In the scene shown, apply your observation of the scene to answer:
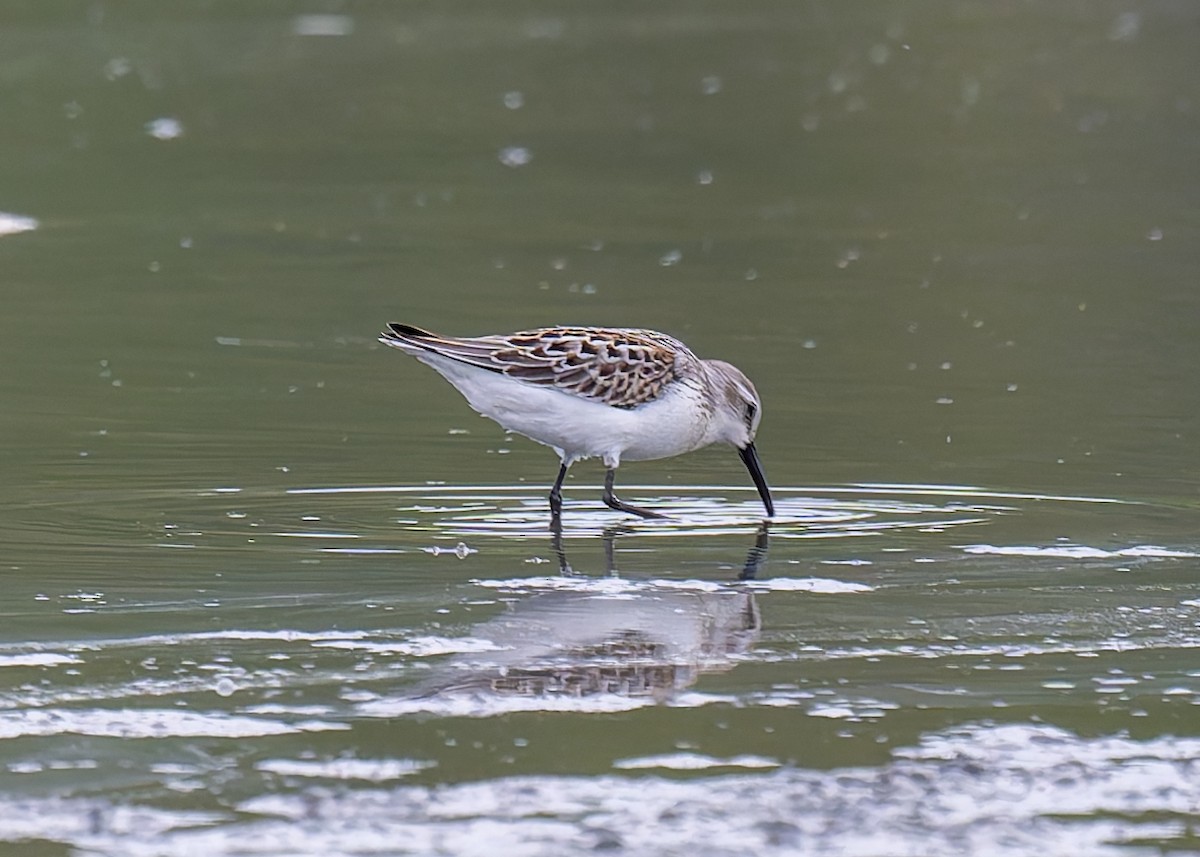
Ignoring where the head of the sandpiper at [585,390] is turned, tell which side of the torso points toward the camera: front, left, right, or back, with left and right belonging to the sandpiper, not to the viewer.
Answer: right
